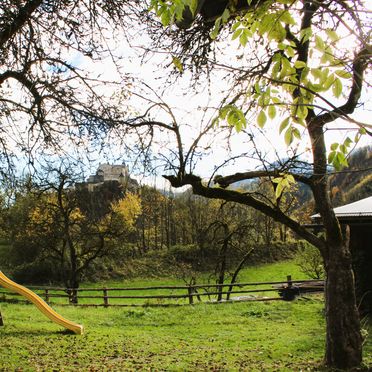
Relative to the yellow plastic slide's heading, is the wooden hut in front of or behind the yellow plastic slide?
in front

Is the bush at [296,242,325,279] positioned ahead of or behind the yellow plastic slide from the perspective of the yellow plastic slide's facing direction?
ahead

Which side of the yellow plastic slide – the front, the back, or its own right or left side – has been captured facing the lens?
right
